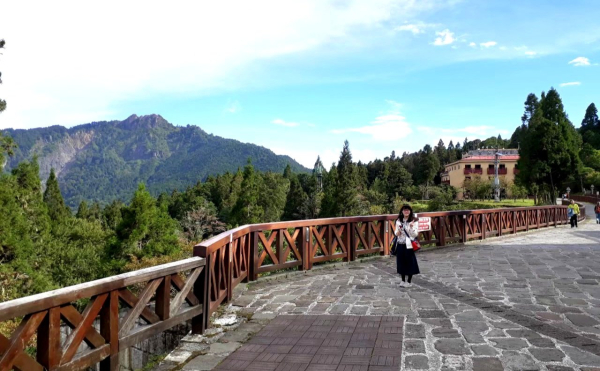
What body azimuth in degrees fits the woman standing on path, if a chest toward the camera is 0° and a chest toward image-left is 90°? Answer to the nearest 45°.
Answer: approximately 0°

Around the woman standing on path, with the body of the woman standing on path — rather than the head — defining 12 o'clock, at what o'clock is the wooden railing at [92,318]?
The wooden railing is roughly at 1 o'clock from the woman standing on path.

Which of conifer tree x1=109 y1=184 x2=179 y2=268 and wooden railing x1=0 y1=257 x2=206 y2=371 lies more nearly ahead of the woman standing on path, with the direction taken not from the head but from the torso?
the wooden railing

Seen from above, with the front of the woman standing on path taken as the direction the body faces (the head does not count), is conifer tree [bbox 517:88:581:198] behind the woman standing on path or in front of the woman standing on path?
behind

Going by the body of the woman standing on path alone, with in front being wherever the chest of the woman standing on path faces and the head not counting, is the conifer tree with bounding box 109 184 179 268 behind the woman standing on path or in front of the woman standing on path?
behind
